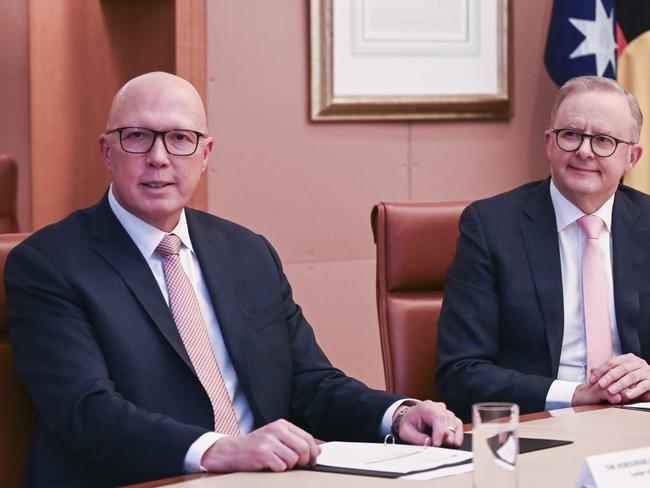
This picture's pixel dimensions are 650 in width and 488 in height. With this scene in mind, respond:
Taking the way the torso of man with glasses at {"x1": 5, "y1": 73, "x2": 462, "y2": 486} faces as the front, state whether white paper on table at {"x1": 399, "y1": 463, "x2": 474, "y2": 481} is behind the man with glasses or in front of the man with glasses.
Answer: in front

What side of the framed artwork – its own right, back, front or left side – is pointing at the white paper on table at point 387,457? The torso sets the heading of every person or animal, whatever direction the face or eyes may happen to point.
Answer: front

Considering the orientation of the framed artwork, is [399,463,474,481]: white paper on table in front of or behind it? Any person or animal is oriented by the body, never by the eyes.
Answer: in front

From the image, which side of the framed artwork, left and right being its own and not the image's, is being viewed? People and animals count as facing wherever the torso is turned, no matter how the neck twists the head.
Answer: front

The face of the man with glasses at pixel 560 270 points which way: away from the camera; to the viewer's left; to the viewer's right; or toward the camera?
toward the camera

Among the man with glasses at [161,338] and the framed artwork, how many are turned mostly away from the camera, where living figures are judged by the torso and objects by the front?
0

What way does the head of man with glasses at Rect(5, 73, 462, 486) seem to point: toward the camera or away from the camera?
toward the camera

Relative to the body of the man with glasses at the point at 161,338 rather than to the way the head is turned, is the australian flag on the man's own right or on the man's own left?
on the man's own left

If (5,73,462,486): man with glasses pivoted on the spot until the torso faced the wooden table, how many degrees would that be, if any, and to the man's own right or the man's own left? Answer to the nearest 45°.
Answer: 0° — they already face it

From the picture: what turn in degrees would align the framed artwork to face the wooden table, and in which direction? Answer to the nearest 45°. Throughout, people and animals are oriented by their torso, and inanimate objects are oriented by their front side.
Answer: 0° — it already faces it

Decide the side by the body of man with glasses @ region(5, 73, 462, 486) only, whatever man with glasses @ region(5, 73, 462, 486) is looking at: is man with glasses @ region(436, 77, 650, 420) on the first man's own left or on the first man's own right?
on the first man's own left

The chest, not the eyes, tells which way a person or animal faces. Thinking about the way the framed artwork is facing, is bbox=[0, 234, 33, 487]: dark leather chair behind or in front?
in front

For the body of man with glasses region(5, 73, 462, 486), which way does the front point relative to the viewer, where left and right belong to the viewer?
facing the viewer and to the right of the viewer
